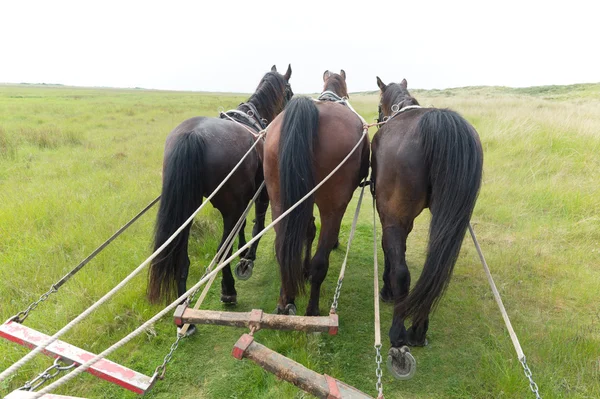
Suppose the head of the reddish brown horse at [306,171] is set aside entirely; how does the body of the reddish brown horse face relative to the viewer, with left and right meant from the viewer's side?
facing away from the viewer

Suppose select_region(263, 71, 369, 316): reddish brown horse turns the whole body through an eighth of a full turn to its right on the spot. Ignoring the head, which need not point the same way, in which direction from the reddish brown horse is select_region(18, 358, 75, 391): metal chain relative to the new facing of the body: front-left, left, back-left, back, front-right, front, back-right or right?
back

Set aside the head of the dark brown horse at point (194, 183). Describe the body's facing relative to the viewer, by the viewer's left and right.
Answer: facing away from the viewer and to the right of the viewer

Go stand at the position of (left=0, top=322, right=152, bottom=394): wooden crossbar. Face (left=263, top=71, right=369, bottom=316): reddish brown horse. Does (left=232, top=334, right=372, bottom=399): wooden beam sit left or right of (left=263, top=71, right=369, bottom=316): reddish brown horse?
right

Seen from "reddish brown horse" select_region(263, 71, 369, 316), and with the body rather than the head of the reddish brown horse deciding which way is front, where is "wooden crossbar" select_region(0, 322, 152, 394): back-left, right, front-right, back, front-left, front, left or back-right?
back-left

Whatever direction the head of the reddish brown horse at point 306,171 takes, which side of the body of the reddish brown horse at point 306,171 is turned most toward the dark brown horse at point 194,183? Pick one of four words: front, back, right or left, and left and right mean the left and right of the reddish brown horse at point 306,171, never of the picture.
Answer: left

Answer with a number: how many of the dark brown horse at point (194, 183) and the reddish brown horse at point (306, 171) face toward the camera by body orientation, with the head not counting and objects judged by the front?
0

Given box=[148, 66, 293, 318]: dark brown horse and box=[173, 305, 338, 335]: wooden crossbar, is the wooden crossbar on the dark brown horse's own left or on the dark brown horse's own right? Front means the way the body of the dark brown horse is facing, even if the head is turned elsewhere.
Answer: on the dark brown horse's own right

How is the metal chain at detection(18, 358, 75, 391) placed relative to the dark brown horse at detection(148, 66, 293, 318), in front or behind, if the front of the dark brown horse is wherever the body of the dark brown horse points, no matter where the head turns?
behind
